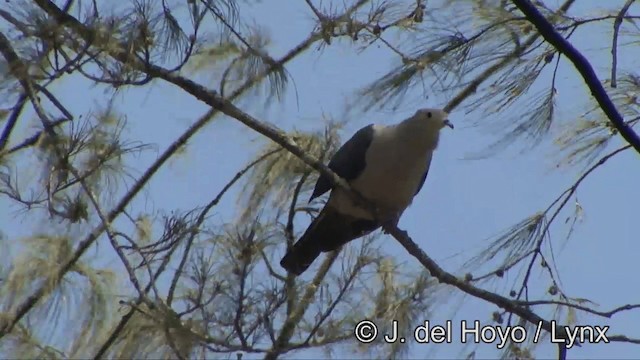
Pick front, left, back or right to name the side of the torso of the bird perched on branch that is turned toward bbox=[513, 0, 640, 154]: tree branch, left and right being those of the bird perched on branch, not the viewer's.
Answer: front

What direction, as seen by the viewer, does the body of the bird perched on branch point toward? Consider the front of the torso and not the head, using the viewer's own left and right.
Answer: facing the viewer and to the right of the viewer
